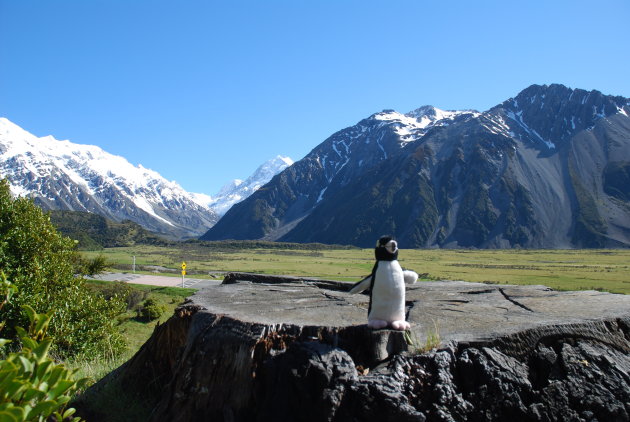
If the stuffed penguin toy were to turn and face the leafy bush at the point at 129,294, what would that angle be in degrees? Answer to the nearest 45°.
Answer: approximately 180°

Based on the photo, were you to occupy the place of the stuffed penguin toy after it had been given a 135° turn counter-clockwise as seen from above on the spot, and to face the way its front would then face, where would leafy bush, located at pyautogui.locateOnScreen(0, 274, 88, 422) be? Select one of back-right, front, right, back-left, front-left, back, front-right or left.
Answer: back-left
